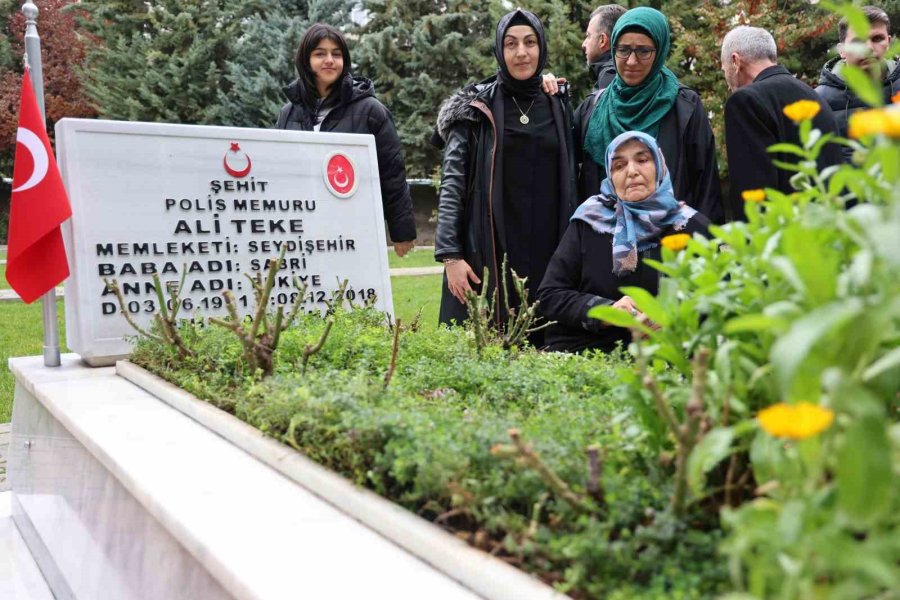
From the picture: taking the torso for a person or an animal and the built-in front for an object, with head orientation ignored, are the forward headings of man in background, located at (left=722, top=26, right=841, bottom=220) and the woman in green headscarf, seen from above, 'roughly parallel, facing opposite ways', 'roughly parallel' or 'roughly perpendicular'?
roughly perpendicular
